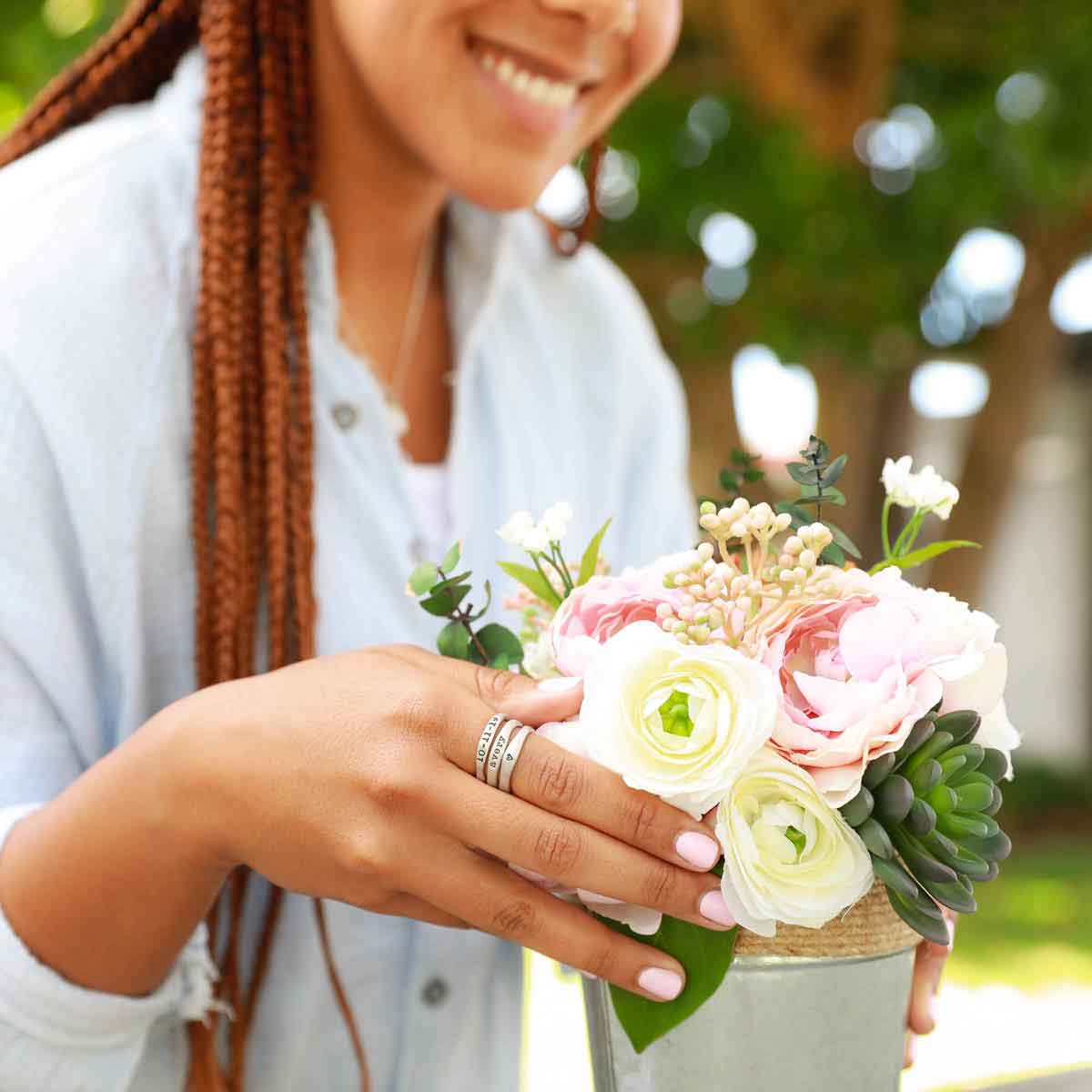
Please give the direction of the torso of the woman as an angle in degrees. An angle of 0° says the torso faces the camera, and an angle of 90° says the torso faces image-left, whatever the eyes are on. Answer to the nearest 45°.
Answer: approximately 315°
